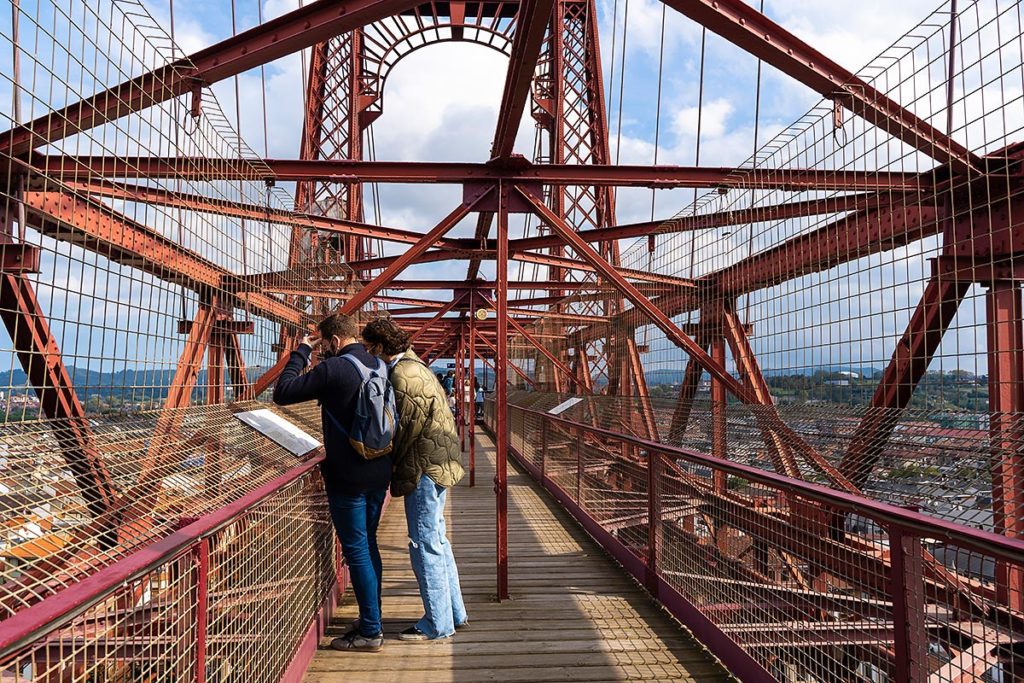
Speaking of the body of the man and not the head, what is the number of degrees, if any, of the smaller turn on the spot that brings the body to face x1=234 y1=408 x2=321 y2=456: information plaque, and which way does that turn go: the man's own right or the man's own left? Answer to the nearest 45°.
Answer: approximately 45° to the man's own left

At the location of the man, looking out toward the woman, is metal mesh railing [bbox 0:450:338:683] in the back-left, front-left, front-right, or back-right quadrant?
back-right

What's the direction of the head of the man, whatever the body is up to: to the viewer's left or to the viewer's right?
to the viewer's left

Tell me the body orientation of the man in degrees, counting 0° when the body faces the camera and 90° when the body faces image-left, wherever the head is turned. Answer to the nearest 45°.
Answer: approximately 90°

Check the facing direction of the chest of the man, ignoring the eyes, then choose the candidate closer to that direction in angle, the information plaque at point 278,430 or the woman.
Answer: the information plaque

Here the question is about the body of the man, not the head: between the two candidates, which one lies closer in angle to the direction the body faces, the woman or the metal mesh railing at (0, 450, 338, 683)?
the metal mesh railing
